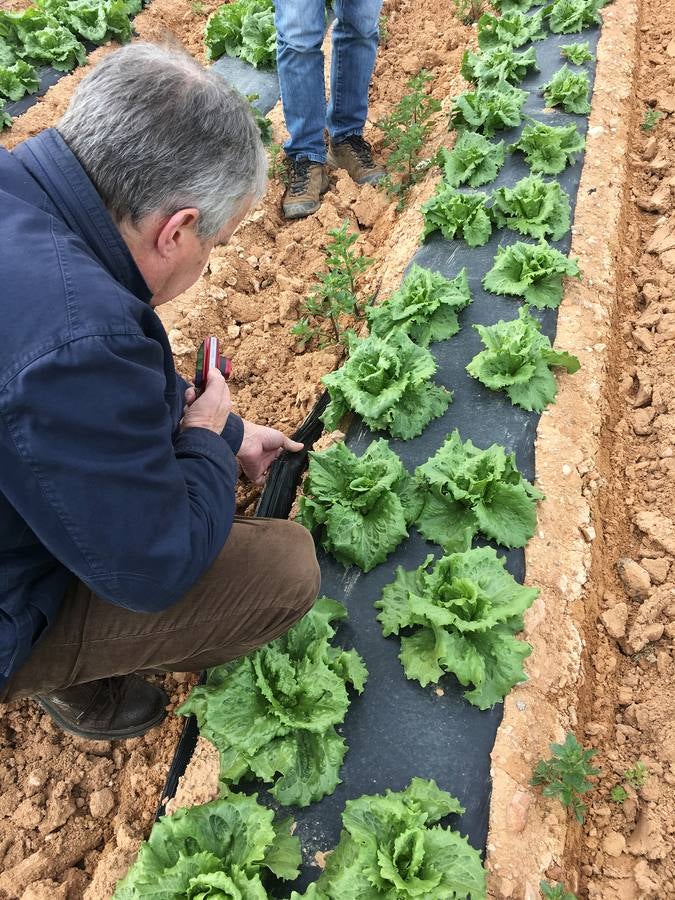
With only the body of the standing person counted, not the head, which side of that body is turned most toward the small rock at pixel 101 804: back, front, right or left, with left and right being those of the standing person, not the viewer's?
front

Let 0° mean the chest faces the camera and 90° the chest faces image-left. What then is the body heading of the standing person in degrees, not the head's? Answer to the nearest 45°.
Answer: approximately 0°

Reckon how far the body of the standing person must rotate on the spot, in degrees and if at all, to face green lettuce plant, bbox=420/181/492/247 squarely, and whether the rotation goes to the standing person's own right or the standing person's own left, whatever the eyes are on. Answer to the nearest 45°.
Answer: approximately 45° to the standing person's own left

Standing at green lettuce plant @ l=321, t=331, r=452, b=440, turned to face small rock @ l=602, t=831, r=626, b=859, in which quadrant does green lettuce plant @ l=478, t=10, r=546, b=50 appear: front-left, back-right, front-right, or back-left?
back-left

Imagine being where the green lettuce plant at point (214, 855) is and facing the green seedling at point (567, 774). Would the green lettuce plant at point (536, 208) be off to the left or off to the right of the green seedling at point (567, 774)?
left

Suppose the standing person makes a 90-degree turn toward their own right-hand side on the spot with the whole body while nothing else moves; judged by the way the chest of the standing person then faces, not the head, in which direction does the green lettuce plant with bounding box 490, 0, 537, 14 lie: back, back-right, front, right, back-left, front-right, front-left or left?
back-right

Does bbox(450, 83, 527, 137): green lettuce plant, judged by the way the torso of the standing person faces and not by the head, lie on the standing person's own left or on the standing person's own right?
on the standing person's own left

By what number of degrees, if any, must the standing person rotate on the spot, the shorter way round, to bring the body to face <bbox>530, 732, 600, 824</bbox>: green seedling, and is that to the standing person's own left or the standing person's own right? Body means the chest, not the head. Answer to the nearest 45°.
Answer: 0° — they already face it

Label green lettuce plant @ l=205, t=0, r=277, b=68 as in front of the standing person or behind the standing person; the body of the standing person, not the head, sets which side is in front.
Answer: behind

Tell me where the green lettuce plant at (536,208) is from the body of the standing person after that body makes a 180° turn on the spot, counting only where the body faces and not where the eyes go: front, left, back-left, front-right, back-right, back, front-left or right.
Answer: back-right

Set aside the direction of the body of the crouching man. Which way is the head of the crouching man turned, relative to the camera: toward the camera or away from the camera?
away from the camera

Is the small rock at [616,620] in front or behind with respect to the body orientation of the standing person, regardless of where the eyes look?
in front

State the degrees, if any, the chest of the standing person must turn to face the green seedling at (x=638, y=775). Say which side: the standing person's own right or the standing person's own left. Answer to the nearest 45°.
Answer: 0° — they already face it
